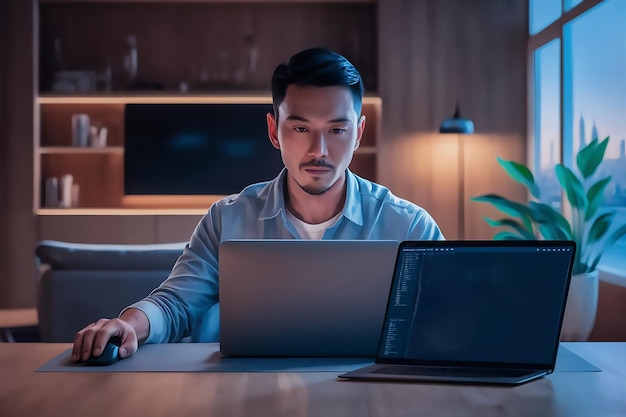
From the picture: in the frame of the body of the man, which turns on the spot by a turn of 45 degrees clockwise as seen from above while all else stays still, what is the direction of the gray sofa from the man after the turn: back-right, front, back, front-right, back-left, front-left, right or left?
right

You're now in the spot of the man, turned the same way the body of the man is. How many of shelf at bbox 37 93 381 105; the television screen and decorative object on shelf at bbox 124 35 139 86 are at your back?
3

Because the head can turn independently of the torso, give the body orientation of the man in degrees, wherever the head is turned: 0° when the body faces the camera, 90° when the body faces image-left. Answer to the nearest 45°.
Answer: approximately 0°

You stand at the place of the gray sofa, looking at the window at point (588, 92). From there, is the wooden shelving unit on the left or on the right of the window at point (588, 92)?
left

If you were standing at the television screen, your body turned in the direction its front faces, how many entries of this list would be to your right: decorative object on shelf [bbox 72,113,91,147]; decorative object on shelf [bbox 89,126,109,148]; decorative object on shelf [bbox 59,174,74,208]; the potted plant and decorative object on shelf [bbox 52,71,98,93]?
4
